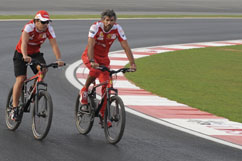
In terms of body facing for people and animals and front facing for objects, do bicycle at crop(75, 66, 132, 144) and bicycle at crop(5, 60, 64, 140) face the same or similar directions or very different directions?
same or similar directions

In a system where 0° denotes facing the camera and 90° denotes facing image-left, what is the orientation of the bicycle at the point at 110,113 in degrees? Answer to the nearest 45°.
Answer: approximately 315°

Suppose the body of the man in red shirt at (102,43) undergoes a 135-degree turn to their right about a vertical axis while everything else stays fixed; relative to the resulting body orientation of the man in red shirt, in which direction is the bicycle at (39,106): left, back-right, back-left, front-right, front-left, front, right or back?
front

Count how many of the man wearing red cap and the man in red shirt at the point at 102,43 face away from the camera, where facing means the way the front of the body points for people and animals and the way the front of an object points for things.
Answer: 0

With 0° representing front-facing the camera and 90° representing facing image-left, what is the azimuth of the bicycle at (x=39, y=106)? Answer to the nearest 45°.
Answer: approximately 315°

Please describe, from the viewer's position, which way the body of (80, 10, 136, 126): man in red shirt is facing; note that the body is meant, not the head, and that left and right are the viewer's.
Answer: facing the viewer and to the right of the viewer

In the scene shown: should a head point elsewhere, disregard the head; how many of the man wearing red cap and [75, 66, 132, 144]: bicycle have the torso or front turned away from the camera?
0

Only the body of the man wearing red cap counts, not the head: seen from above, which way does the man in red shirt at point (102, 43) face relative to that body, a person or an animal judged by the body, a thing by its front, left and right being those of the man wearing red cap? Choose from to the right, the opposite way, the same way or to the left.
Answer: the same way

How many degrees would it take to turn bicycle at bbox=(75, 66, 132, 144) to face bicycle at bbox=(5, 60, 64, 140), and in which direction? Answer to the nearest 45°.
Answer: approximately 135° to its right

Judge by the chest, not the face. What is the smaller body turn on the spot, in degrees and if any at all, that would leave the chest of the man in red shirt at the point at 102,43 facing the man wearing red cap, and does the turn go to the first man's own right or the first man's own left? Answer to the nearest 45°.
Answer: approximately 135° to the first man's own right

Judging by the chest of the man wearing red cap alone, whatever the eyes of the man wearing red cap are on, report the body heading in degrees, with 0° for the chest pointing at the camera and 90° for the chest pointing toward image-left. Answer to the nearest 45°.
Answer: approximately 315°

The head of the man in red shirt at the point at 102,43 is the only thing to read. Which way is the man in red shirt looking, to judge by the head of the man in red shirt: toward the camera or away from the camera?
toward the camera

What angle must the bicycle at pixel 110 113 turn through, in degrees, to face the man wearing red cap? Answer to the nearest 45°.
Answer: approximately 135° to its right

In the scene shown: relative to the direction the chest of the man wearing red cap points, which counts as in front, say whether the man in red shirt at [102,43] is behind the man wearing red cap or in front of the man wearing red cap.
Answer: in front
